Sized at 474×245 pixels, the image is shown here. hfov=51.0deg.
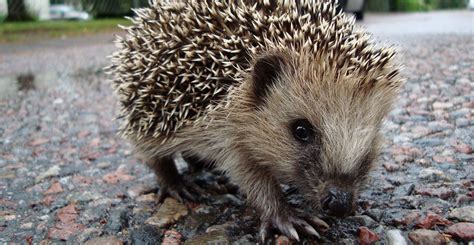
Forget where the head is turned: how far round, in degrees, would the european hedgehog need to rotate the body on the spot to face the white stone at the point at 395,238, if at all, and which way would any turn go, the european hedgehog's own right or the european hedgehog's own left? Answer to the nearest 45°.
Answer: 0° — it already faces it

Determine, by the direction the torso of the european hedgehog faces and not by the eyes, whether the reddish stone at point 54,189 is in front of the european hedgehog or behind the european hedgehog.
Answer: behind

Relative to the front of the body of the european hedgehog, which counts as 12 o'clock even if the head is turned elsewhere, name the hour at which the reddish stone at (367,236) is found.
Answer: The reddish stone is roughly at 12 o'clock from the european hedgehog.

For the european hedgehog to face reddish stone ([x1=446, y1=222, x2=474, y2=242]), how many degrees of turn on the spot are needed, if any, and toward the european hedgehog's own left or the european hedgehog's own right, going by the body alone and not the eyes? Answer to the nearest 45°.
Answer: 0° — it already faces it

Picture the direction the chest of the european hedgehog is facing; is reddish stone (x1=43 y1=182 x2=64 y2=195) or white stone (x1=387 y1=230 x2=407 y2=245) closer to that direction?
the white stone

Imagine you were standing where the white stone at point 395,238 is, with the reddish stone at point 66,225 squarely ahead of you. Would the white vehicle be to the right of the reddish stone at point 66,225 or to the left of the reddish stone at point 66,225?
right

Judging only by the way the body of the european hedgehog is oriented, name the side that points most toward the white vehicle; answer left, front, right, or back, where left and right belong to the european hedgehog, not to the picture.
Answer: back

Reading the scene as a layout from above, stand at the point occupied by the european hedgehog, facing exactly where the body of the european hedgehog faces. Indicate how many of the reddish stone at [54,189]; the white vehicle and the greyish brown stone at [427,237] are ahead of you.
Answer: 1

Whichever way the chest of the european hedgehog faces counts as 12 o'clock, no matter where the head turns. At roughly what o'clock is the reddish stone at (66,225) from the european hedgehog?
The reddish stone is roughly at 4 o'clock from the european hedgehog.

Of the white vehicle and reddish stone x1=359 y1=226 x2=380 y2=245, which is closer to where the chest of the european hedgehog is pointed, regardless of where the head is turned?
the reddish stone

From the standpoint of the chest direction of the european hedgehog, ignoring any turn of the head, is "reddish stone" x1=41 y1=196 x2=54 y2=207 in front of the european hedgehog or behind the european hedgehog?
behind

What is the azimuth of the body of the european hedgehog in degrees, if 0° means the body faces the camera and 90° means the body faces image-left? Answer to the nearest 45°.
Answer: approximately 315°
